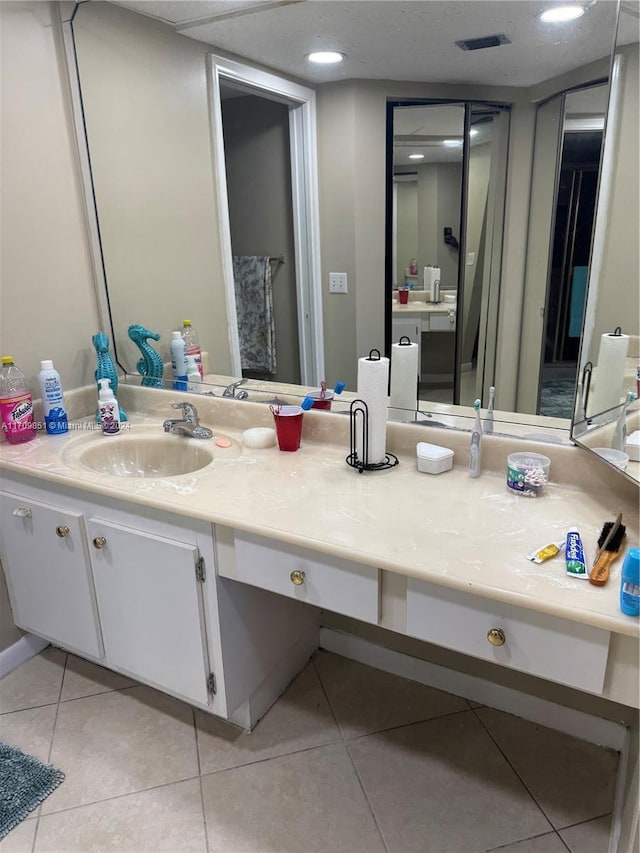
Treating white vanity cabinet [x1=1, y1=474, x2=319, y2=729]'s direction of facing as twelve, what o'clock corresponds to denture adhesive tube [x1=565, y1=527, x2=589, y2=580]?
The denture adhesive tube is roughly at 9 o'clock from the white vanity cabinet.

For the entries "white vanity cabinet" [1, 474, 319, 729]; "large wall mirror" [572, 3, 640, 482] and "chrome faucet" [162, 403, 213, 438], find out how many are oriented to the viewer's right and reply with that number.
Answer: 0

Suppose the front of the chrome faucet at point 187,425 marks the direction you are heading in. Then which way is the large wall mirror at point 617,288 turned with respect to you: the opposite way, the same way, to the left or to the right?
to the right

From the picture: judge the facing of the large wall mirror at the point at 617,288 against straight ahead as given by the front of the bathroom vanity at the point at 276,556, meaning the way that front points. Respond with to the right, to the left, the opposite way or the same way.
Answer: to the right

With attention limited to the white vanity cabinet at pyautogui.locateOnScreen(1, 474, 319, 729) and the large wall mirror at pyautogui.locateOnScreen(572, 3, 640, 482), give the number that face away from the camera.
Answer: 0

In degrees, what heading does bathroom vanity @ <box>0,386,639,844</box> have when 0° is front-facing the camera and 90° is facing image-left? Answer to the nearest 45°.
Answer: approximately 45°

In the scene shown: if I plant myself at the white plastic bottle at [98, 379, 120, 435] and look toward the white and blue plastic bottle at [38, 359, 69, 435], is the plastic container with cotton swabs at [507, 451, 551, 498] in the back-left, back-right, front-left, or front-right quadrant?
back-left

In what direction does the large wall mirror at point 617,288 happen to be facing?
to the viewer's left

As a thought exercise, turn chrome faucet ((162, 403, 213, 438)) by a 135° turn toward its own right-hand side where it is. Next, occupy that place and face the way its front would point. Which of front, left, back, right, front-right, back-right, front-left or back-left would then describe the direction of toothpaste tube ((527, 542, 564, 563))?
back-right

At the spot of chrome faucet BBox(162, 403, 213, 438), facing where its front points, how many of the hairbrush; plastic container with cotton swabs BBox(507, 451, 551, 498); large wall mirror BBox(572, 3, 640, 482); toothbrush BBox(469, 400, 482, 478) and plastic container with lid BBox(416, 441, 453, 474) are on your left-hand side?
5

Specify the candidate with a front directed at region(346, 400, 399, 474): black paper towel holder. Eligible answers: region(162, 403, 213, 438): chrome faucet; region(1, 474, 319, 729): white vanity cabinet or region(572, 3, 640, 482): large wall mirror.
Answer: the large wall mirror

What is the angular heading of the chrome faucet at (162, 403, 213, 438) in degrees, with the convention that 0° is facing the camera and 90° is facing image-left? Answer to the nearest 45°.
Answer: approximately 45°

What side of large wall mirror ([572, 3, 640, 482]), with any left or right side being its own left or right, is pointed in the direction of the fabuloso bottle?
front
